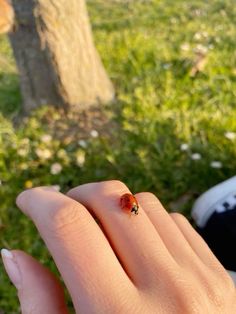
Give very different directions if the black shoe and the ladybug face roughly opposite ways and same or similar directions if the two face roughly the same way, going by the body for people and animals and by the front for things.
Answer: very different directions

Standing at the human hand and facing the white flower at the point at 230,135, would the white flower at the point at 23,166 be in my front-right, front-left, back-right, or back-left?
front-left

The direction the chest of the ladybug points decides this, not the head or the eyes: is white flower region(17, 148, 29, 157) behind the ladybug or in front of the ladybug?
behind

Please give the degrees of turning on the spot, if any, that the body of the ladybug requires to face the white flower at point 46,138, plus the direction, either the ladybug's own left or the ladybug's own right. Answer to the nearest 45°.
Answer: approximately 135° to the ladybug's own left

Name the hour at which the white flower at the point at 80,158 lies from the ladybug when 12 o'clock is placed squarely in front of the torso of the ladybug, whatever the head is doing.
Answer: The white flower is roughly at 7 o'clock from the ladybug.

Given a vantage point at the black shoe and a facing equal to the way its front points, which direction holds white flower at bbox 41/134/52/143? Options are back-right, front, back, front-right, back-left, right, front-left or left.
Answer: front

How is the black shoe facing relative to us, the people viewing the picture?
facing away from the viewer and to the left of the viewer

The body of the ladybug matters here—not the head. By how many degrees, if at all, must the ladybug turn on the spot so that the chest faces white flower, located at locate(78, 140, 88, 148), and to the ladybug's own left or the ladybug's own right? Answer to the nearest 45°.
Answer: approximately 135° to the ladybug's own left

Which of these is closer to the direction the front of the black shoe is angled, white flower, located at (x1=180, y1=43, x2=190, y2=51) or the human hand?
the white flower

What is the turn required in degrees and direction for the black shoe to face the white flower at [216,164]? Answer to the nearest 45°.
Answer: approximately 45° to its right

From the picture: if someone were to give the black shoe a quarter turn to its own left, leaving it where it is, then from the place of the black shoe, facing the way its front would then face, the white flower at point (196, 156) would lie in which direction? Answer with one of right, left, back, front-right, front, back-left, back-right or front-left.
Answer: back-right

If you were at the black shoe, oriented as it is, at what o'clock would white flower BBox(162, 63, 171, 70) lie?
The white flower is roughly at 1 o'clock from the black shoe.

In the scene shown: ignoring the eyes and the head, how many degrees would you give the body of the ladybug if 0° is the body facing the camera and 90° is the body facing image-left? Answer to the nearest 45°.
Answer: approximately 315°

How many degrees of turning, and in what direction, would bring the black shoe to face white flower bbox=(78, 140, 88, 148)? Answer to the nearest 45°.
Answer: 0° — it already faces it
